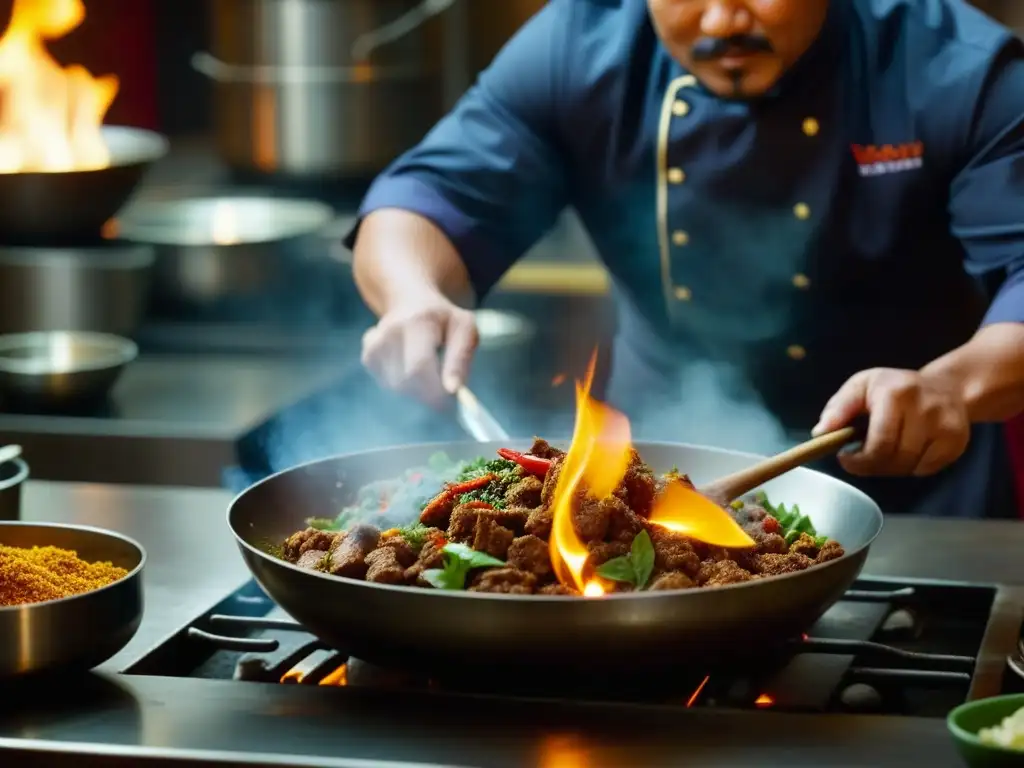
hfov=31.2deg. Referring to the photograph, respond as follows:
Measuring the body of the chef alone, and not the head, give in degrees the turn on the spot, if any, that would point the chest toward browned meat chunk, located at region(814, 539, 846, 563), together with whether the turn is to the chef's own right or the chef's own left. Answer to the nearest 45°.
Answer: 0° — they already face it

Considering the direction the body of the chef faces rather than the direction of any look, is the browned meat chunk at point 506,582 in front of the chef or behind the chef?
in front

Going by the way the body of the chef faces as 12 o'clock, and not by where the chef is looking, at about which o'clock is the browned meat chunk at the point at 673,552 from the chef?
The browned meat chunk is roughly at 12 o'clock from the chef.

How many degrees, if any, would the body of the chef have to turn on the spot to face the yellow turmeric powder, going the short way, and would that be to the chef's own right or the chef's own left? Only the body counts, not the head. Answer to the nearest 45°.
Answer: approximately 45° to the chef's own right

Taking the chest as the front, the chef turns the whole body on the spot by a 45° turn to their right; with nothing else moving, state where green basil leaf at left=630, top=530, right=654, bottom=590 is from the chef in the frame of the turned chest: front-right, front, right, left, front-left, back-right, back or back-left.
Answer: front-left

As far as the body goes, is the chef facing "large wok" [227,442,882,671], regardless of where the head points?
yes

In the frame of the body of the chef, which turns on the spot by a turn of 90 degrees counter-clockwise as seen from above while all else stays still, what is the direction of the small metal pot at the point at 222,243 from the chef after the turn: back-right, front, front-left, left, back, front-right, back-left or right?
back-left

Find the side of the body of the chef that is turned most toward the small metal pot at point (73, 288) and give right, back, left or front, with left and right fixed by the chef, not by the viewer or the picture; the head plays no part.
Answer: right

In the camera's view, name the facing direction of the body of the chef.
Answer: toward the camera

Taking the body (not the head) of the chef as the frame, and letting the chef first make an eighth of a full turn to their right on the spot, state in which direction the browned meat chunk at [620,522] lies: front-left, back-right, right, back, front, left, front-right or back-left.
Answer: front-left

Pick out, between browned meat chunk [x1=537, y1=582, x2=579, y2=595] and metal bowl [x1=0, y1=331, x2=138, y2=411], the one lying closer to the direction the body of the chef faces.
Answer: the browned meat chunk

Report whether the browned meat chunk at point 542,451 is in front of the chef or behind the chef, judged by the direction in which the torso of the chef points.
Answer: in front

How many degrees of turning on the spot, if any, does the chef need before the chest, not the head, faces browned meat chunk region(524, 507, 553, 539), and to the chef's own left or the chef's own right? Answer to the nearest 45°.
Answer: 0° — they already face it

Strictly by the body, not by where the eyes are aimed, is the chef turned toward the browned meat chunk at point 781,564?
yes

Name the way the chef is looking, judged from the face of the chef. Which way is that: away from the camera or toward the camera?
toward the camera

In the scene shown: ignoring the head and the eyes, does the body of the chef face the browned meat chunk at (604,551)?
yes
